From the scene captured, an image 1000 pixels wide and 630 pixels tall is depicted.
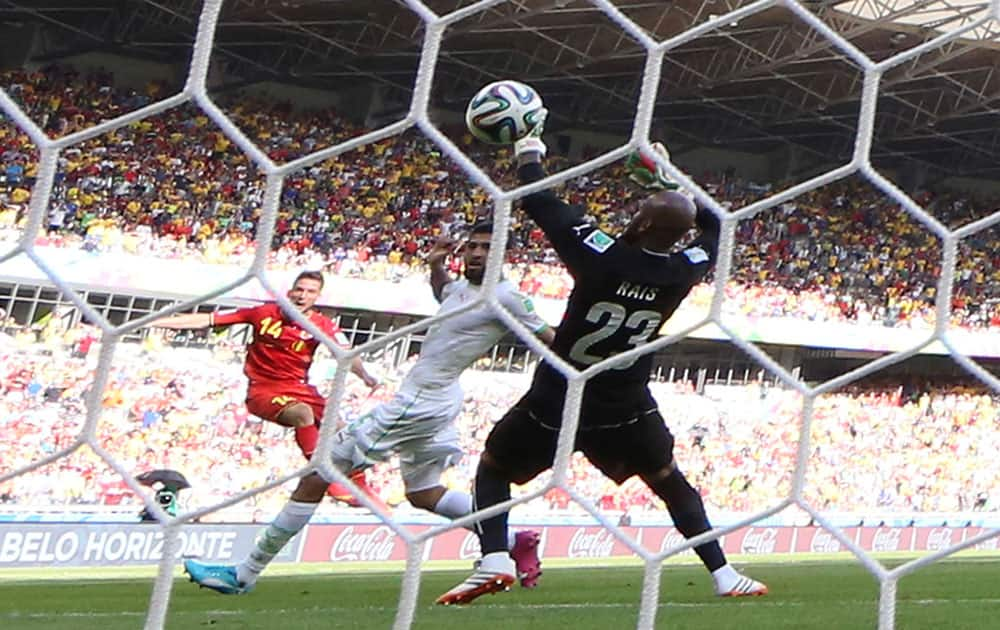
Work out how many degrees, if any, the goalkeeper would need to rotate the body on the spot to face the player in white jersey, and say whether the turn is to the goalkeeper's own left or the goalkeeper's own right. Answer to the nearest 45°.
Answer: approximately 45° to the goalkeeper's own left

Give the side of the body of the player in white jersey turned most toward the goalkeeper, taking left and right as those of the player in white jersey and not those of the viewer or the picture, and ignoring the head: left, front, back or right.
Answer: left

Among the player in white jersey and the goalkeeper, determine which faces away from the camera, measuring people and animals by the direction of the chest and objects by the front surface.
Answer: the goalkeeper

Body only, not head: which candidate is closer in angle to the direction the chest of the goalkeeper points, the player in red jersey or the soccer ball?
the player in red jersey

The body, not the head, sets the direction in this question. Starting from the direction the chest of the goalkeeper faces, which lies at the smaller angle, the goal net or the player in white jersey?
the player in white jersey

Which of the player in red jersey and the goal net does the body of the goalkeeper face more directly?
the player in red jersey

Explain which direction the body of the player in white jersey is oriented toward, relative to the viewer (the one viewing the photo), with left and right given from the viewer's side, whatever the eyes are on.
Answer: facing the viewer and to the left of the viewer

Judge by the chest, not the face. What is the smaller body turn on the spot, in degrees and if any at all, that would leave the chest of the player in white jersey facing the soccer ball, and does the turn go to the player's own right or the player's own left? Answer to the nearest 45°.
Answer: approximately 45° to the player's own left

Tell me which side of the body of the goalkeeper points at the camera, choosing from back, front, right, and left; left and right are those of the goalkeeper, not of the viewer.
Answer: back

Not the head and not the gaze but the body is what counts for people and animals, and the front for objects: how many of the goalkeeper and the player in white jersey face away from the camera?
1

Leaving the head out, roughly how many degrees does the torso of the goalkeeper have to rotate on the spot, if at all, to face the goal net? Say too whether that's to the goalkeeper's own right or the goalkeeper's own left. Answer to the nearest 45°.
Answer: approximately 180°

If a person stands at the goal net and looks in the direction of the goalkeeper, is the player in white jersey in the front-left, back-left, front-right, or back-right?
front-left
